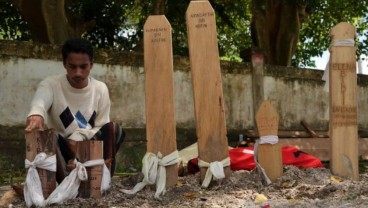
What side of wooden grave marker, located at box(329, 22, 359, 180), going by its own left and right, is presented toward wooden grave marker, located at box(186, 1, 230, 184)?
right

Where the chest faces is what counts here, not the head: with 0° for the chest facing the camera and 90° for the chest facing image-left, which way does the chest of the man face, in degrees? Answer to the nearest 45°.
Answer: approximately 0°

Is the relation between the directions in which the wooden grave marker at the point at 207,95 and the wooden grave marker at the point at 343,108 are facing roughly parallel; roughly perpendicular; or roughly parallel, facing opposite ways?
roughly parallel

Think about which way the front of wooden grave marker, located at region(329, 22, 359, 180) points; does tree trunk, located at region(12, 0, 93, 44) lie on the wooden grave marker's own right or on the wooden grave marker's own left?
on the wooden grave marker's own right

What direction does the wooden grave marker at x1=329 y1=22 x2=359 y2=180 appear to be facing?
toward the camera

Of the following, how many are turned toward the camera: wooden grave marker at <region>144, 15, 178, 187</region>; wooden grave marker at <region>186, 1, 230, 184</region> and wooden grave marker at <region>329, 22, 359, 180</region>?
3

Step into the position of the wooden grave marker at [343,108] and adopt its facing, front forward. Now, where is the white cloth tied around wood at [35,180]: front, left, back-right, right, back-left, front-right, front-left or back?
front-right

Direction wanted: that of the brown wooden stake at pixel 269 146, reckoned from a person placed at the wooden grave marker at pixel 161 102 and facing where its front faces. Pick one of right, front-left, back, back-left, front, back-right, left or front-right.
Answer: left

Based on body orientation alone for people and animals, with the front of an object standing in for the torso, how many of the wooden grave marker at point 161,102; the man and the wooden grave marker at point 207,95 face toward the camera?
3

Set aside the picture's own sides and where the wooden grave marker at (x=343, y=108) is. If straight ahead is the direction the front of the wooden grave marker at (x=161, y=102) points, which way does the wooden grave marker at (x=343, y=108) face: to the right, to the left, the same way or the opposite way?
the same way

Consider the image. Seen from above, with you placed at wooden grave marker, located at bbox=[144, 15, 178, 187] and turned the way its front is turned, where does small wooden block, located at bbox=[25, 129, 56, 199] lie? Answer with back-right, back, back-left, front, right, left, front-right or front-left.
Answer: front-right

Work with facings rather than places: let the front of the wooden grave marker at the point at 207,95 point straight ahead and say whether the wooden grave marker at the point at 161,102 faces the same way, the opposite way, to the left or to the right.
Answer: the same way

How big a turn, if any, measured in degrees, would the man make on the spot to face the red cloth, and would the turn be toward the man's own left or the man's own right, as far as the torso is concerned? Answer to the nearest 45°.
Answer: approximately 135° to the man's own left

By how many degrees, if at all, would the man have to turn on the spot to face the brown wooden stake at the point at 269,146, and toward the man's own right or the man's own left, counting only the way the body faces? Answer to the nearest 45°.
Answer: approximately 90° to the man's own left

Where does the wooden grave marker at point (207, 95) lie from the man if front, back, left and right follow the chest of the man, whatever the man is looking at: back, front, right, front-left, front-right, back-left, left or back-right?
left

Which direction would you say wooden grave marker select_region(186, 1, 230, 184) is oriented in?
toward the camera

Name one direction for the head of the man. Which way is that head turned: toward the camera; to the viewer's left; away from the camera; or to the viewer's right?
toward the camera

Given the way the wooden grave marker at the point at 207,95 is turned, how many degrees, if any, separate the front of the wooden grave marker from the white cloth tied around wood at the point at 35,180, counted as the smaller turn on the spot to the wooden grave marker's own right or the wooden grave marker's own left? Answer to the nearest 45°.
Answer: approximately 45° to the wooden grave marker's own right
